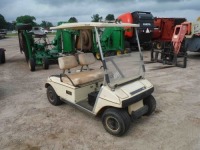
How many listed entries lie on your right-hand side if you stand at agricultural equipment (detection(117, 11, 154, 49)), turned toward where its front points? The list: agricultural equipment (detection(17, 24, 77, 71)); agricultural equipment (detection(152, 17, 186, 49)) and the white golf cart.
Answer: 1

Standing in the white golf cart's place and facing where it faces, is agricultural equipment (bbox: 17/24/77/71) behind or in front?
behind

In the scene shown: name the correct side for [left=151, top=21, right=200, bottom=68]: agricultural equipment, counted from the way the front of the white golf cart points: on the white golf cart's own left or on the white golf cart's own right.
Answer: on the white golf cart's own left

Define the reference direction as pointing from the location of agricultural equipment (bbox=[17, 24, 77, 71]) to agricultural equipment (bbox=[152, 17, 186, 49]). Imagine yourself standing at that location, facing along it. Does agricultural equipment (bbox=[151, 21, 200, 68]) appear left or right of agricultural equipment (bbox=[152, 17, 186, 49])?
right

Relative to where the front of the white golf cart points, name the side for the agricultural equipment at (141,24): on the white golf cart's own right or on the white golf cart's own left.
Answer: on the white golf cart's own left

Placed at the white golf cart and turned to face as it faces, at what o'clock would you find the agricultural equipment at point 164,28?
The agricultural equipment is roughly at 8 o'clock from the white golf cart.

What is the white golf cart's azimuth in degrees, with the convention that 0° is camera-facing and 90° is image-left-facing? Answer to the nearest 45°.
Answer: approximately 315°
